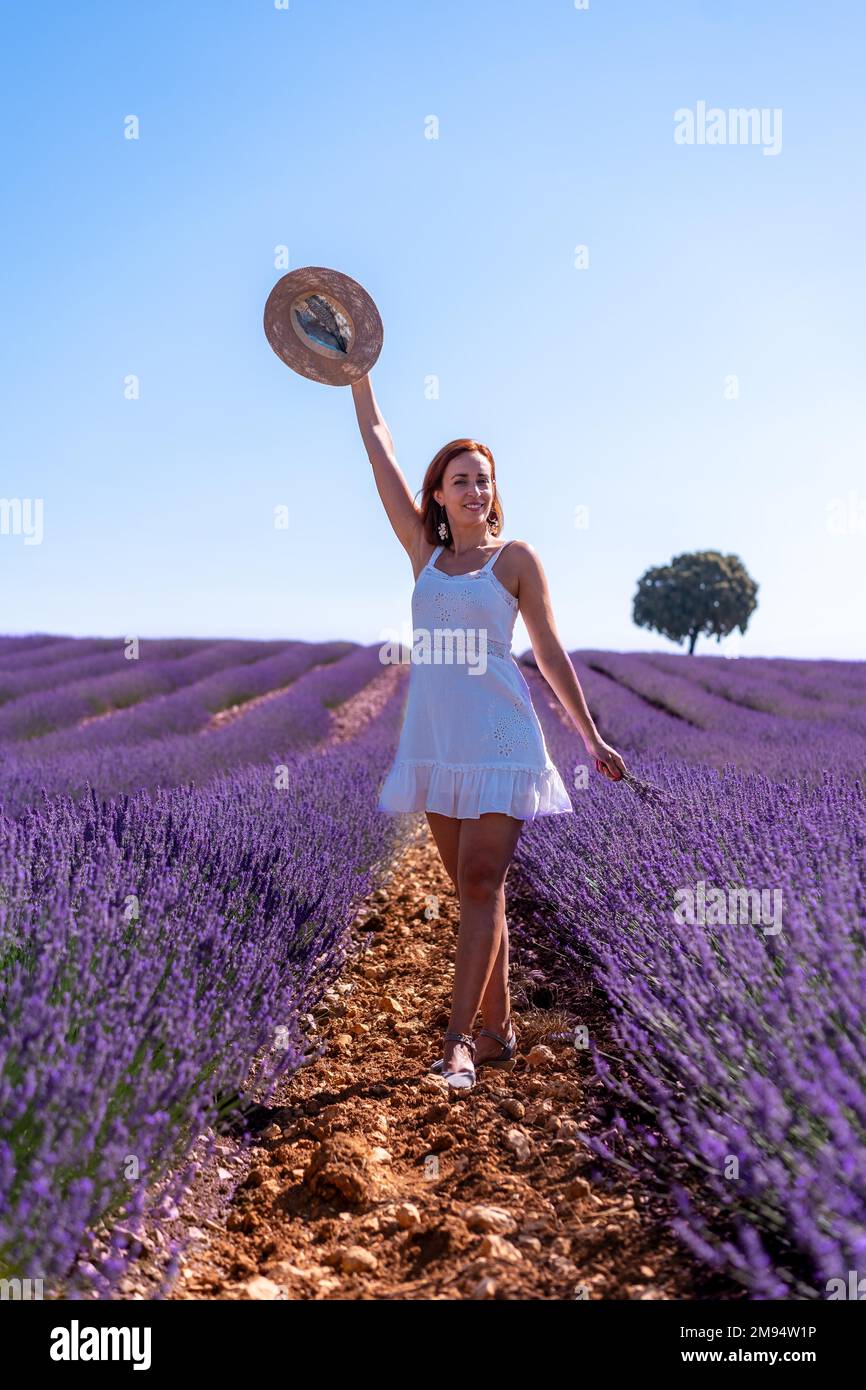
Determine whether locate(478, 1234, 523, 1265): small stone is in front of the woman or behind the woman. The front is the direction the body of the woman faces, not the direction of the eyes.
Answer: in front

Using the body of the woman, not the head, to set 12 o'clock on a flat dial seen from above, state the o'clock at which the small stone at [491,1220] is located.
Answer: The small stone is roughly at 12 o'clock from the woman.

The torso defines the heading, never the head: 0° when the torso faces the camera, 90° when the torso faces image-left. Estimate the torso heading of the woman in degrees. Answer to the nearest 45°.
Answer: approximately 0°

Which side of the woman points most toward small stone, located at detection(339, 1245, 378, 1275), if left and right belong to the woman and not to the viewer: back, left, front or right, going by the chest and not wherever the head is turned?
front
